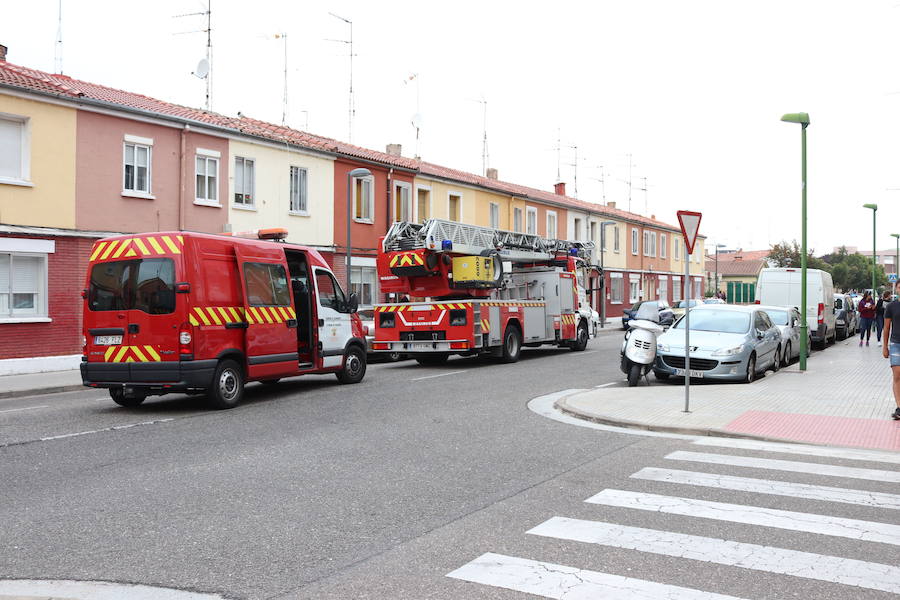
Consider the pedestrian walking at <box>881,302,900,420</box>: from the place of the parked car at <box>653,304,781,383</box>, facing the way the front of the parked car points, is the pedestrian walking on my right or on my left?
on my left

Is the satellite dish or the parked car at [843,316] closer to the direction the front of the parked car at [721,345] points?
the satellite dish

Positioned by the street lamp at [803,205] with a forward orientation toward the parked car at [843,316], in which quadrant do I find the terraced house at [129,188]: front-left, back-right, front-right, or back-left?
back-left

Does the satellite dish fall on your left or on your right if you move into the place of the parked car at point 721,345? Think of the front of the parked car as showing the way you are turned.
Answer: on your right

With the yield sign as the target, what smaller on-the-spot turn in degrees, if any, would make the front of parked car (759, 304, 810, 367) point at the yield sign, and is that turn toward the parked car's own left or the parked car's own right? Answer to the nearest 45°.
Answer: approximately 45° to the parked car's own left
